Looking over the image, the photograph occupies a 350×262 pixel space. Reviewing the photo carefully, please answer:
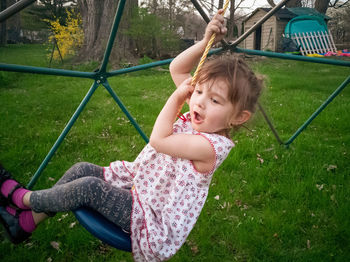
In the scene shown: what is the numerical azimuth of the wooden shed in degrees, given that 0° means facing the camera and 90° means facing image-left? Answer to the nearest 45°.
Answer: approximately 45°

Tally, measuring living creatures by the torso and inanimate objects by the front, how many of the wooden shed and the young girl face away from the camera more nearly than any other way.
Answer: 0

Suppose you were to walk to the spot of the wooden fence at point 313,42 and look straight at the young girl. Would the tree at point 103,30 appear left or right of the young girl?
right

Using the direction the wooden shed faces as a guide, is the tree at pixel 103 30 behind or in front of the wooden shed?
in front

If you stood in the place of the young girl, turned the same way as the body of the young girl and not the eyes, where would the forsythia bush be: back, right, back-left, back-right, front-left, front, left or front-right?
right

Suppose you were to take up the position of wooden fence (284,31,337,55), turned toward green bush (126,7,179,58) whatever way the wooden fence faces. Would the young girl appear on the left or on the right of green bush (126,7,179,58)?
left
